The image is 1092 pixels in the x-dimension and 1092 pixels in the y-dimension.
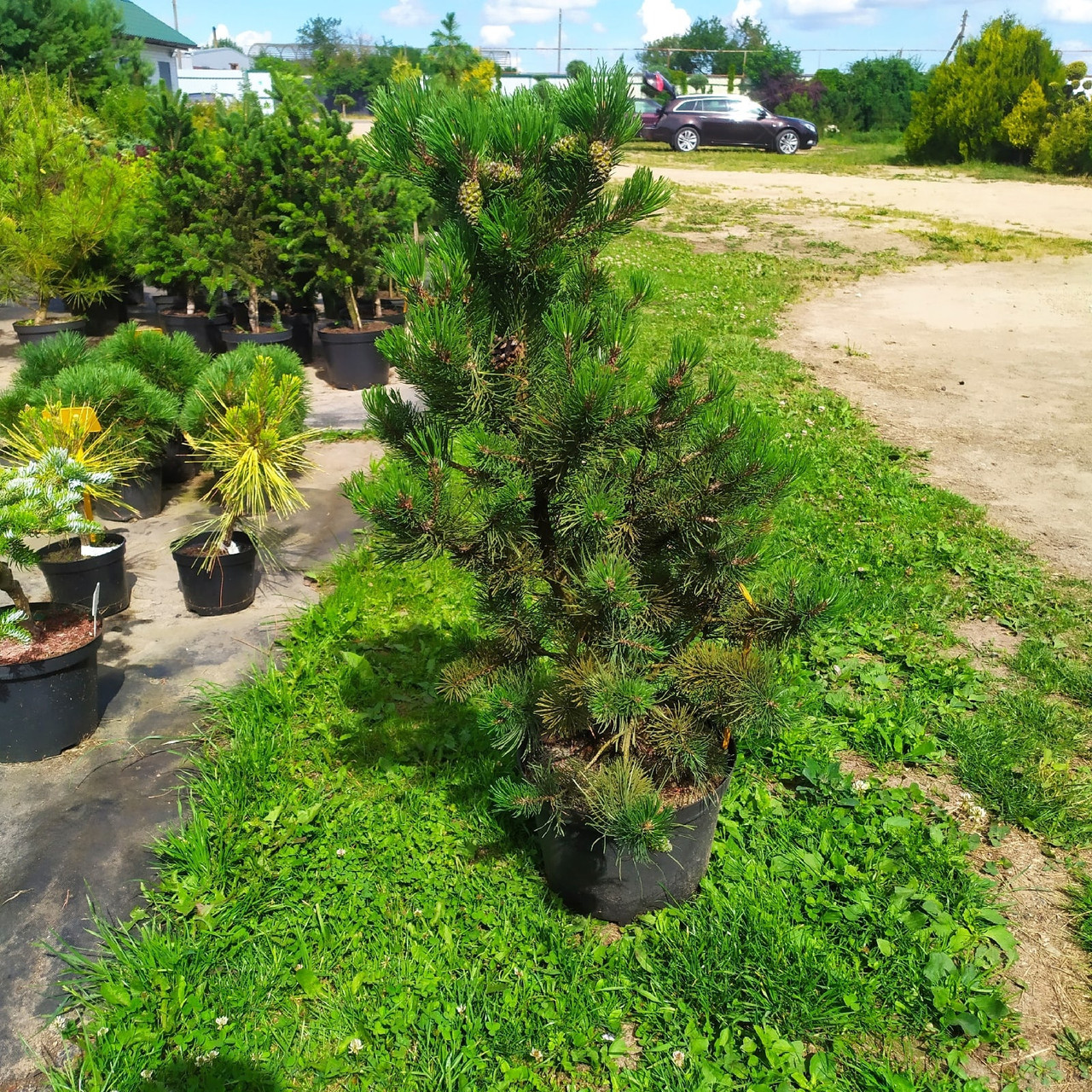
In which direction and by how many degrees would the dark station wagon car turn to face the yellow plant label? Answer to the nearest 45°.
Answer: approximately 90° to its right

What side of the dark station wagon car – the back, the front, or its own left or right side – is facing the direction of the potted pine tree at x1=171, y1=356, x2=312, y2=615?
right

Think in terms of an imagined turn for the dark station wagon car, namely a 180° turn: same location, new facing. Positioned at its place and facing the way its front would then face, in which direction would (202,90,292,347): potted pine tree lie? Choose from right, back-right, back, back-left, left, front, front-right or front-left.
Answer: left

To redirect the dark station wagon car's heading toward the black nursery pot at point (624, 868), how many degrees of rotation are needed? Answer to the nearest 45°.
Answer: approximately 90° to its right

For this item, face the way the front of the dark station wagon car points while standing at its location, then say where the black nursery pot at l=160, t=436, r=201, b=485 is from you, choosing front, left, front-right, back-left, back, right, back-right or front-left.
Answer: right

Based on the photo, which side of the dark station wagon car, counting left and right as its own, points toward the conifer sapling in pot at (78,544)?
right

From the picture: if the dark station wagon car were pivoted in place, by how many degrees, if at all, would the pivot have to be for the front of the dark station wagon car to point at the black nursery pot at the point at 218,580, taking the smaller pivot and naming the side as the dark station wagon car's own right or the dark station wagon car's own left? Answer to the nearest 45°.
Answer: approximately 90° to the dark station wagon car's own right

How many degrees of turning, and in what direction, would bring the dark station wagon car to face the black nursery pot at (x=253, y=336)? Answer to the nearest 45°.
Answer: approximately 90° to its right

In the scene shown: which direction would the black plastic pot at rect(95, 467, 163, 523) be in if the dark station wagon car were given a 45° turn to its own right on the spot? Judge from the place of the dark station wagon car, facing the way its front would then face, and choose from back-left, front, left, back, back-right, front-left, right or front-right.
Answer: front-right

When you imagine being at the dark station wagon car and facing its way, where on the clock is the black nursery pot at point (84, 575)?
The black nursery pot is roughly at 3 o'clock from the dark station wagon car.

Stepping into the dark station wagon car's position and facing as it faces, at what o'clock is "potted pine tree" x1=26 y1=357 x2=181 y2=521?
The potted pine tree is roughly at 3 o'clock from the dark station wagon car.

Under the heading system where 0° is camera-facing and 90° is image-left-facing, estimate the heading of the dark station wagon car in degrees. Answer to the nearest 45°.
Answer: approximately 270°

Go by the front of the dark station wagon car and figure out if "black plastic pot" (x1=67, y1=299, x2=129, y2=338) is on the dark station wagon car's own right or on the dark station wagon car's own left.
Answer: on the dark station wagon car's own right

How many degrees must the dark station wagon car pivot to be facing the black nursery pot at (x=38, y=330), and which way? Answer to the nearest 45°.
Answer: approximately 90° to its right

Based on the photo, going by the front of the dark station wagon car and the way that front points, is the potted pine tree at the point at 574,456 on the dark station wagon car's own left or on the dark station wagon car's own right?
on the dark station wagon car's own right
